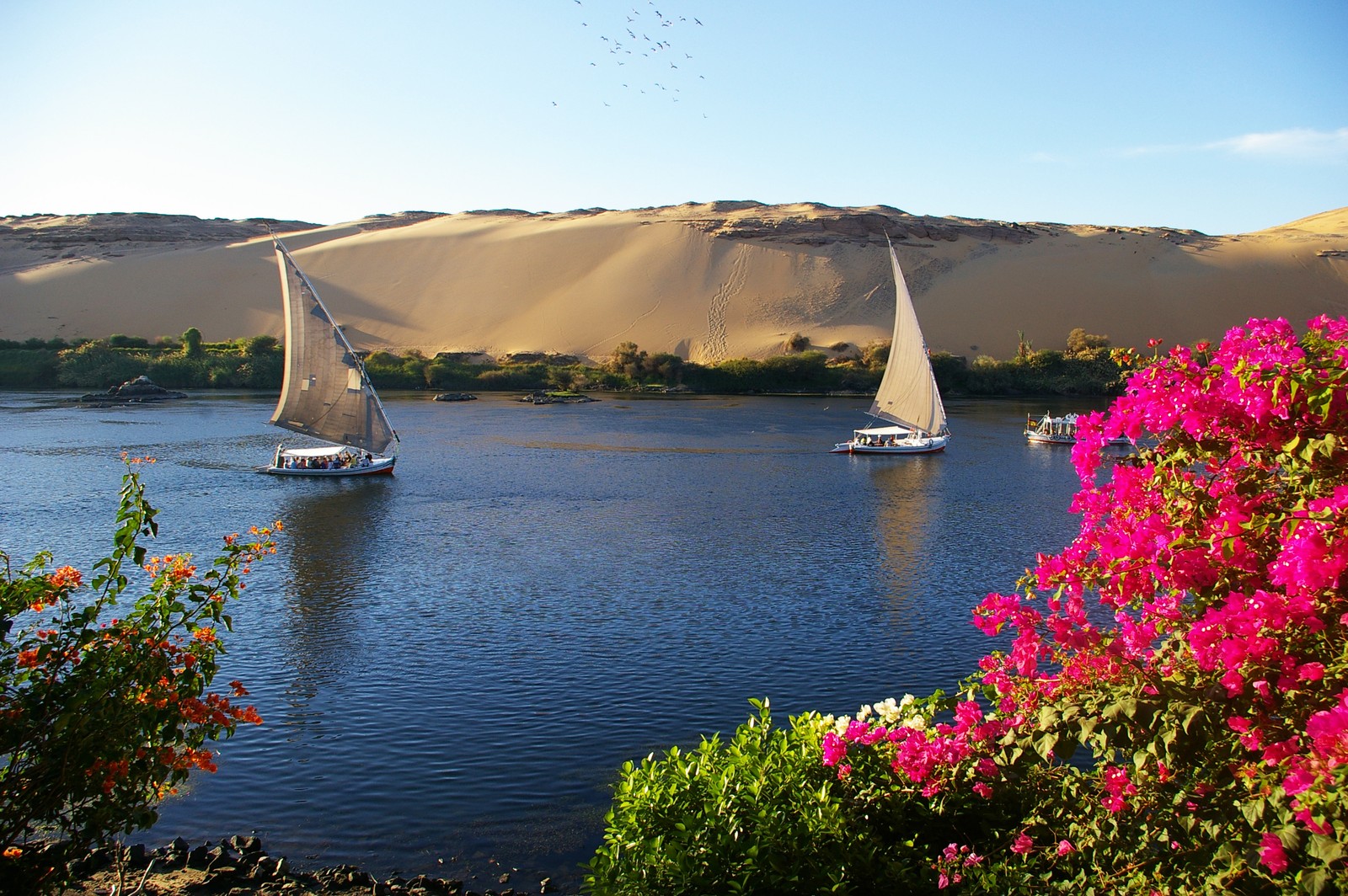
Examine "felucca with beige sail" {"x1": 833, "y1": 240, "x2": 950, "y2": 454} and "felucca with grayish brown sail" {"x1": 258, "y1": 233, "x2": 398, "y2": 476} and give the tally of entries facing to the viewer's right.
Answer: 2

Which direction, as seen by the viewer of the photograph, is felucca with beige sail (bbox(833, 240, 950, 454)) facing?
facing to the right of the viewer

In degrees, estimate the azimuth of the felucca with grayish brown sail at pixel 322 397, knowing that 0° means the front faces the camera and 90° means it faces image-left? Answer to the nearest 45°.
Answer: approximately 270°

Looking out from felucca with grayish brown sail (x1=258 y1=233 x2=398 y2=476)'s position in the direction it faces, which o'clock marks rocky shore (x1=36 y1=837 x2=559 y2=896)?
The rocky shore is roughly at 3 o'clock from the felucca with grayish brown sail.

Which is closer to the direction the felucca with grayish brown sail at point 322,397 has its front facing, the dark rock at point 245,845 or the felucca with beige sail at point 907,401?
the felucca with beige sail

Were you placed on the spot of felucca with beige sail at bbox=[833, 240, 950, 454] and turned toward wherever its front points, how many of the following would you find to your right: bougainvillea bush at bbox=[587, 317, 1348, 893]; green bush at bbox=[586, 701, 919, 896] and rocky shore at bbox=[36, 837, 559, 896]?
3

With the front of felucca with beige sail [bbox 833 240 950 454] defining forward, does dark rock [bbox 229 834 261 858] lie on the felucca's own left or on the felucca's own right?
on the felucca's own right

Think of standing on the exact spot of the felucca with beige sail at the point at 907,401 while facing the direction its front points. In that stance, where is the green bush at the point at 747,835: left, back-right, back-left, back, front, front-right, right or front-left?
right

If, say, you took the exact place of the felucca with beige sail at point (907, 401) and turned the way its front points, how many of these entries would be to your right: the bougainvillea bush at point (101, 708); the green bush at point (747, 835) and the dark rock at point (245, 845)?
3

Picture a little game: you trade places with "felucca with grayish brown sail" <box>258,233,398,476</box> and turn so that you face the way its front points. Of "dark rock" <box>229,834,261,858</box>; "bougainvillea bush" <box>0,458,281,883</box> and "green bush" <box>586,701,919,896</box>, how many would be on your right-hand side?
3

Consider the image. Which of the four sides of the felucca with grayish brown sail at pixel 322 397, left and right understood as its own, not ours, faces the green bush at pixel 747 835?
right

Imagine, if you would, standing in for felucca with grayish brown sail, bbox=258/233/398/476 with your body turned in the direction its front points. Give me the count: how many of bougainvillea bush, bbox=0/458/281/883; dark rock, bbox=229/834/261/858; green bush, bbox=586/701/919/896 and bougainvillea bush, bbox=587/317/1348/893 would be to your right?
4
